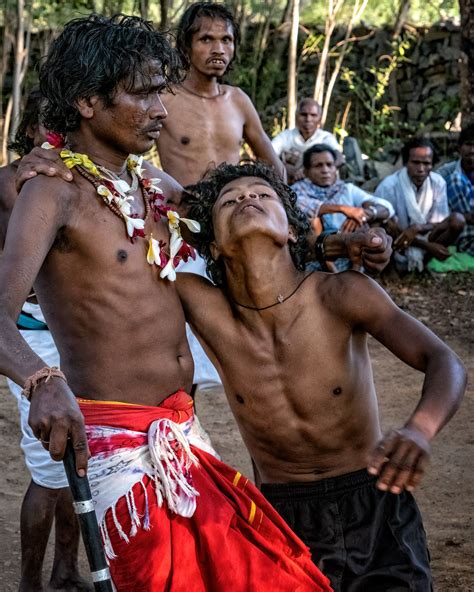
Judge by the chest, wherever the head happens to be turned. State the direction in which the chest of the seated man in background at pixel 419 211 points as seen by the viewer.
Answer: toward the camera

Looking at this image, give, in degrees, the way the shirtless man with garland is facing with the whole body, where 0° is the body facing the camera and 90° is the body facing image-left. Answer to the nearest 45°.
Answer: approximately 315°

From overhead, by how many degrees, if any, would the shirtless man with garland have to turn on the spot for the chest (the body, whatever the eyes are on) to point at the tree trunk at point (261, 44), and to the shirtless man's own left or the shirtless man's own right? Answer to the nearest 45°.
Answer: approximately 135° to the shirtless man's own left

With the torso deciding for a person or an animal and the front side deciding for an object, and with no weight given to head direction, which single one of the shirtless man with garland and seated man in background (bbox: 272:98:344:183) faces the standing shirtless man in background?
the seated man in background

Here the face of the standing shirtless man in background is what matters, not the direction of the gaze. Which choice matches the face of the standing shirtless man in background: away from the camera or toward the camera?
toward the camera

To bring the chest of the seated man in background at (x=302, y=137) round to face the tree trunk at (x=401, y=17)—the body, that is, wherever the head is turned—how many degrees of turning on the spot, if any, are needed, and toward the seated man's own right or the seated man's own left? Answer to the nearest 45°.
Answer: approximately 180°

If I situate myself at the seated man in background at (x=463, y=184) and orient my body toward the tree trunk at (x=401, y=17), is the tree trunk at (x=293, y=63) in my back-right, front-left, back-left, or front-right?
front-left

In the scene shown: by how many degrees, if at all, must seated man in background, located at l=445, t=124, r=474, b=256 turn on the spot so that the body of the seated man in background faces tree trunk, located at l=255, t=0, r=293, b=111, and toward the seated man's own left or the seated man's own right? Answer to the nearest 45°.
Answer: approximately 135° to the seated man's own right

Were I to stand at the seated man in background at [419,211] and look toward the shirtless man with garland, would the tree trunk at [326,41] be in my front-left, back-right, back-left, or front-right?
back-right

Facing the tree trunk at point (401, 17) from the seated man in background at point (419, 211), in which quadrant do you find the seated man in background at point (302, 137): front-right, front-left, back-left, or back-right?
front-left

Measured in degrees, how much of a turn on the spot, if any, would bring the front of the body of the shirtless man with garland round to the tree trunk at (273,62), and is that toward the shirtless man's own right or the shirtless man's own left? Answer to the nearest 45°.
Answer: approximately 135° to the shirtless man's own left

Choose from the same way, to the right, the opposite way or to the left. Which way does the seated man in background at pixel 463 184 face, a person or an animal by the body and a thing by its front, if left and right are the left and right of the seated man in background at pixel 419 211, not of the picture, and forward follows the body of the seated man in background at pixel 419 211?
the same way

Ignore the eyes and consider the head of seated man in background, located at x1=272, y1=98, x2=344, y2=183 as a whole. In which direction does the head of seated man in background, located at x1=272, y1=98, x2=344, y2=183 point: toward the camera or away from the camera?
toward the camera

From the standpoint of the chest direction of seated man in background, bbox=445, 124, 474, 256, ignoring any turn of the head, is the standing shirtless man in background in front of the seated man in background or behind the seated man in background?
in front

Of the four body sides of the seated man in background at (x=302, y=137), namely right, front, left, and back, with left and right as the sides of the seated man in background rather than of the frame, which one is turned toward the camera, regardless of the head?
front

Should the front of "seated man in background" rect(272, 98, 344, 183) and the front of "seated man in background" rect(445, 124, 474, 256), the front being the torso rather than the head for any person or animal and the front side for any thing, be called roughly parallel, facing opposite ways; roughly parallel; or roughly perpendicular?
roughly parallel
